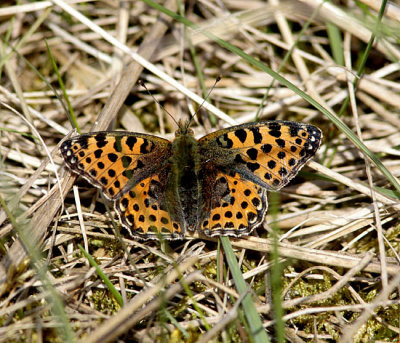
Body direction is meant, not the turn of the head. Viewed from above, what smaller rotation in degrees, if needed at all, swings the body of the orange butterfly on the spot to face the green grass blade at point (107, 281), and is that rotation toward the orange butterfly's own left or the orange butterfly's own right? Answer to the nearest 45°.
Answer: approximately 135° to the orange butterfly's own left

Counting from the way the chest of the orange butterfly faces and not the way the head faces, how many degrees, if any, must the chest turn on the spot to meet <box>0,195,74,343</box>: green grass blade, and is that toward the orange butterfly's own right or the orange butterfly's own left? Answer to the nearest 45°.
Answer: approximately 135° to the orange butterfly's own left

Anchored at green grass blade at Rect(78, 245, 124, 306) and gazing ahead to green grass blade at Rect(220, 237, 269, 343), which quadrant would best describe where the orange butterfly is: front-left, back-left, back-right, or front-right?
front-left

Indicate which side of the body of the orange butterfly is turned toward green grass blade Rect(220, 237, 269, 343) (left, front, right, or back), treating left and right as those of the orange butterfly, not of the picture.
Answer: back

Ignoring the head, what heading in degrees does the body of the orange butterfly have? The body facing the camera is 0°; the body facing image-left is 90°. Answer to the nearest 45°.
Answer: approximately 180°
